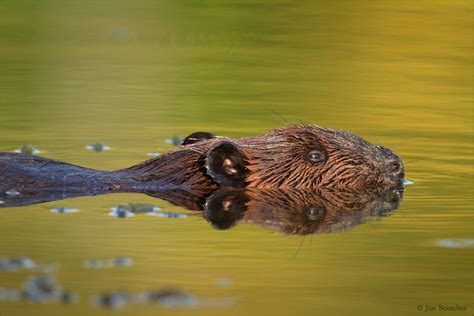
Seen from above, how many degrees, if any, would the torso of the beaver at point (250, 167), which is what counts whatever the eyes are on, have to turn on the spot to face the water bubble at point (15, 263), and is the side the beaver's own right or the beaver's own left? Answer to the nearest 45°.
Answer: approximately 135° to the beaver's own right

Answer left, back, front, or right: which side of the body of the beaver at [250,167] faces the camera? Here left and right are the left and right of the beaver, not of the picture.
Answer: right

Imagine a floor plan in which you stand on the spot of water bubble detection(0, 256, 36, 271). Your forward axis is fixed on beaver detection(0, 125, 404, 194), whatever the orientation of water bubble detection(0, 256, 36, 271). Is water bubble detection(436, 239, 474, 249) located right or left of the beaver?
right

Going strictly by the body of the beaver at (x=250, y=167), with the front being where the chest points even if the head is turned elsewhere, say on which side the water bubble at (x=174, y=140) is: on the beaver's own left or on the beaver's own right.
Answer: on the beaver's own left

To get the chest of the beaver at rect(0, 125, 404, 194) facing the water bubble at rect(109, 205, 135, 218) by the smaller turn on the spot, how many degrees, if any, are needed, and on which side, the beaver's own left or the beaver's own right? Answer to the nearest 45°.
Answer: approximately 135° to the beaver's own right

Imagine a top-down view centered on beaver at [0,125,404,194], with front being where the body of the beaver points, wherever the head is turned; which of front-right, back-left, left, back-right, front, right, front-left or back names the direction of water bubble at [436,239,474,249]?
front-right

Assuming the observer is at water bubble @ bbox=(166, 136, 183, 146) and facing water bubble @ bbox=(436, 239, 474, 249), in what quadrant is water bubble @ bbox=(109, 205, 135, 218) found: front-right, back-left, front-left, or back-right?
front-right

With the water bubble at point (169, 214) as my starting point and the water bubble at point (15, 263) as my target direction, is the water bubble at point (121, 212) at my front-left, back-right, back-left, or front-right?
front-right

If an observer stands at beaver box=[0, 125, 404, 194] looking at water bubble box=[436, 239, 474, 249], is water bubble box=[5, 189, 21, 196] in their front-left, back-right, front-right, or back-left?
back-right
